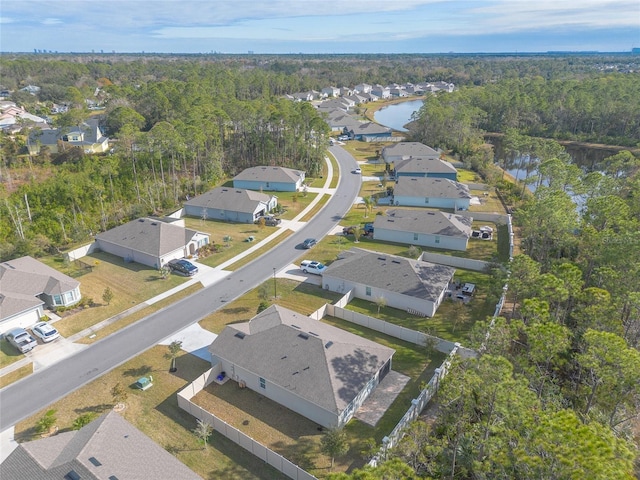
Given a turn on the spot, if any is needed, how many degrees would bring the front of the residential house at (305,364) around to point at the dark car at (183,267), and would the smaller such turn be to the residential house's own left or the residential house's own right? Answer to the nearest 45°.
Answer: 0° — it already faces it

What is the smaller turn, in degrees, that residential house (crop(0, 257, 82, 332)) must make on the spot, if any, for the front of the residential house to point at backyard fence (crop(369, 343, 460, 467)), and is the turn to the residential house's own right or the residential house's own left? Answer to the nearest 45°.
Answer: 0° — it already faces it

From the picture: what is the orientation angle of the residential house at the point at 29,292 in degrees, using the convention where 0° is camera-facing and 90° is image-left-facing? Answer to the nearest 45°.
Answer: approximately 315°

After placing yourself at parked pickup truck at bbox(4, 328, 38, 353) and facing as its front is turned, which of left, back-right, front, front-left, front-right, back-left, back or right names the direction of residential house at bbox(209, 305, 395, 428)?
back

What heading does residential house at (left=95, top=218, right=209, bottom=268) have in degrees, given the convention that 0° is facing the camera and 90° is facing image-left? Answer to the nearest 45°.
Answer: approximately 315°

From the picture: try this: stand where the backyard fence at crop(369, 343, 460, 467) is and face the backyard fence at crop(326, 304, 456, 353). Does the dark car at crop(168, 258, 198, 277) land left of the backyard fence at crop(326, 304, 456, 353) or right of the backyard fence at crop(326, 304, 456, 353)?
left

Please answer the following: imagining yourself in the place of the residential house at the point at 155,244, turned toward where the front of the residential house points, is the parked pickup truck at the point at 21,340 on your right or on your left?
on your right

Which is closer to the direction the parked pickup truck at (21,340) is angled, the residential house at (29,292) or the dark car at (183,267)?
the residential house

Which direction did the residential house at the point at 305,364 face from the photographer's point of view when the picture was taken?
facing away from the viewer and to the left of the viewer

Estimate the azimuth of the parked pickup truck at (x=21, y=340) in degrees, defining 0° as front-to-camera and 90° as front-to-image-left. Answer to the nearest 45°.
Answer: approximately 135°

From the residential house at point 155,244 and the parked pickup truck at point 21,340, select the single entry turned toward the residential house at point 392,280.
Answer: the residential house at point 155,244

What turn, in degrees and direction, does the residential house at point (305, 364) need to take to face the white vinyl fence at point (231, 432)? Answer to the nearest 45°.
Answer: approximately 90° to its left
